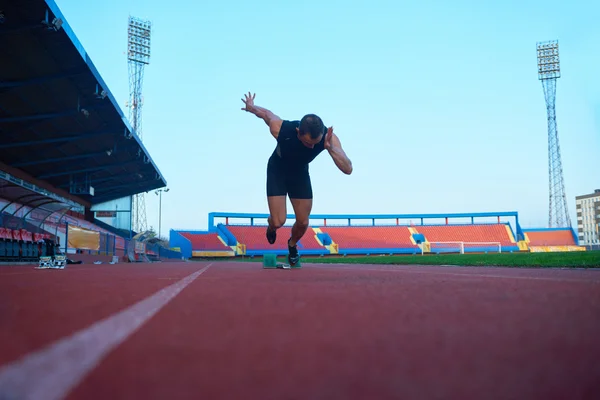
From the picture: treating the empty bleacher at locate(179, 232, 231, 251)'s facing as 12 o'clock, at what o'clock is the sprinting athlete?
The sprinting athlete is roughly at 12 o'clock from the empty bleacher.

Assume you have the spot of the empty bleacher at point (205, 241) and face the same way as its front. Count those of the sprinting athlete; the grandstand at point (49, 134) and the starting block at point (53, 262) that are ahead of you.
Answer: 3

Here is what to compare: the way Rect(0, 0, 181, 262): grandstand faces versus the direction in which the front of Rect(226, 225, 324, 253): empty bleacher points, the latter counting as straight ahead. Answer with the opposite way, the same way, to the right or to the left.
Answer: to the left

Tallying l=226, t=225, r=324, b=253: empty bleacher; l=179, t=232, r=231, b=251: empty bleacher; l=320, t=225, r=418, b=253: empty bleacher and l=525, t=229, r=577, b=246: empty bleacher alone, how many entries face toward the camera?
4

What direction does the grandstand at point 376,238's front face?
toward the camera

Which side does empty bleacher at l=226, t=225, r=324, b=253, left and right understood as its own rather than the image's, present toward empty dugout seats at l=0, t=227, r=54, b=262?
front

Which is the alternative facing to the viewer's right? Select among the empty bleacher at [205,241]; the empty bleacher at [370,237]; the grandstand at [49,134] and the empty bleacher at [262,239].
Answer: the grandstand

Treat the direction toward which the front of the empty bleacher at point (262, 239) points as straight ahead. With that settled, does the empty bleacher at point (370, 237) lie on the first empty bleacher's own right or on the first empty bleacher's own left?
on the first empty bleacher's own left

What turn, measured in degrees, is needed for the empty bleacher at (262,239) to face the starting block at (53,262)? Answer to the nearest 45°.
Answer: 0° — it already faces it
